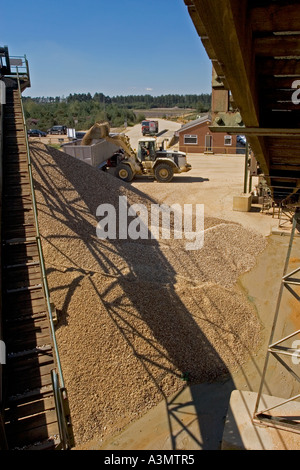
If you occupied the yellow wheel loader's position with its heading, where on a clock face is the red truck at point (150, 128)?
The red truck is roughly at 3 o'clock from the yellow wheel loader.

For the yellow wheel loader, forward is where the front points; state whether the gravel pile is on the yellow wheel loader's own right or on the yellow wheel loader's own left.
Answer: on the yellow wheel loader's own left

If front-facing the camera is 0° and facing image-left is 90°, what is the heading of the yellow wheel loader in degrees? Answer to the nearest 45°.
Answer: approximately 90°
